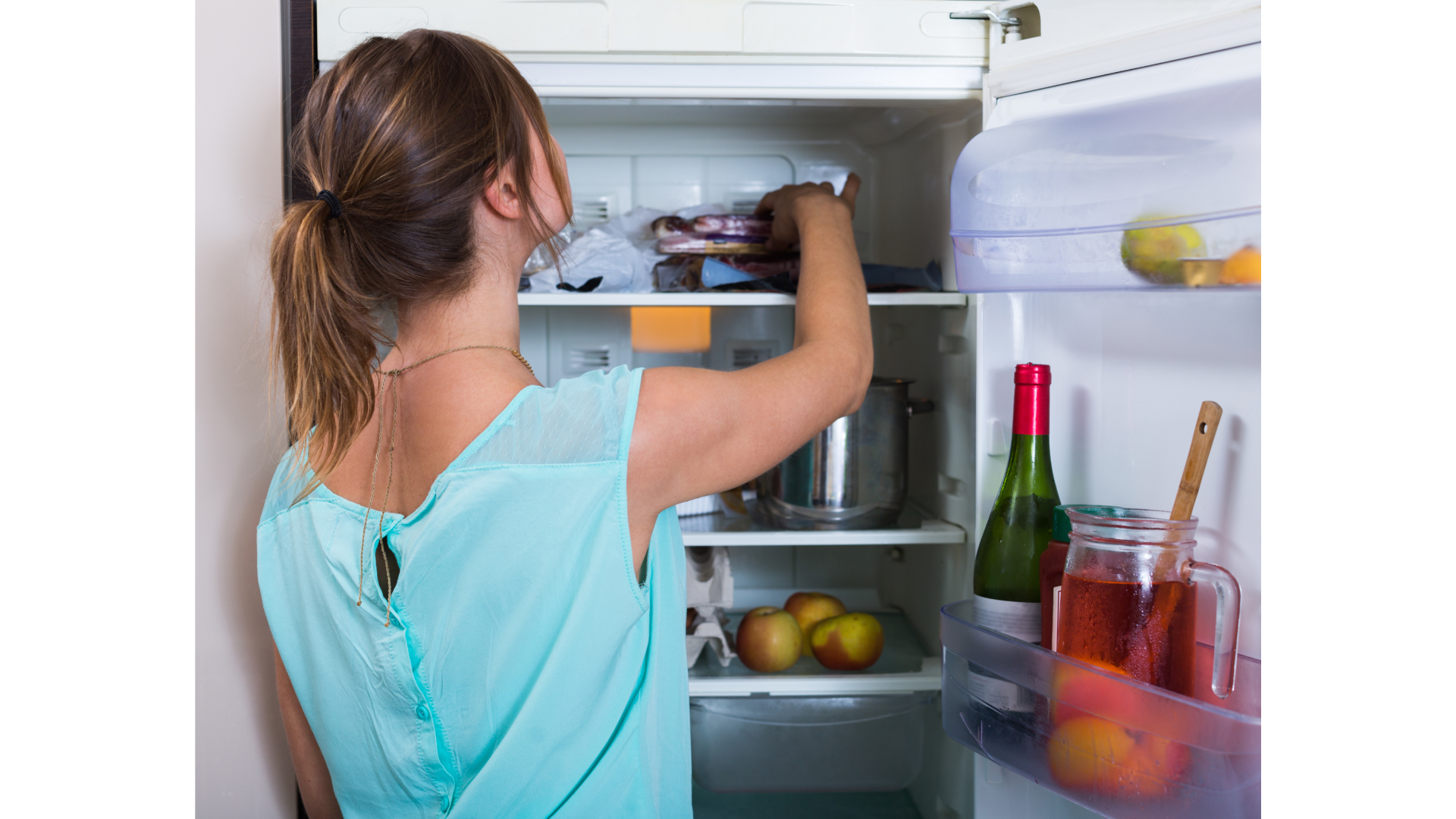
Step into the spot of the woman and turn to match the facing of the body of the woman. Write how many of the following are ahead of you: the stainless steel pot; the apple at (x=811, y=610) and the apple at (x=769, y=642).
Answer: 3

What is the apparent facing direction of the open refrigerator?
toward the camera

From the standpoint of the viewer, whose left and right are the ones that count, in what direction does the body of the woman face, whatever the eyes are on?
facing away from the viewer and to the right of the viewer

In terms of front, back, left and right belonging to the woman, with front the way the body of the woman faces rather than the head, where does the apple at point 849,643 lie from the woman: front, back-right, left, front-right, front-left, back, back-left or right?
front

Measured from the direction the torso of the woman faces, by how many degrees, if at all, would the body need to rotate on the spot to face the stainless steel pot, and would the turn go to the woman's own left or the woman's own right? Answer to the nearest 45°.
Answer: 0° — they already face it

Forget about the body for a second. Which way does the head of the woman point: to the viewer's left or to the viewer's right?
to the viewer's right

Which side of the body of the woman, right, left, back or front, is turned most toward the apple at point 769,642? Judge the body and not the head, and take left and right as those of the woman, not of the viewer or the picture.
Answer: front
